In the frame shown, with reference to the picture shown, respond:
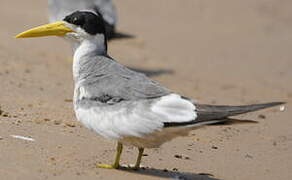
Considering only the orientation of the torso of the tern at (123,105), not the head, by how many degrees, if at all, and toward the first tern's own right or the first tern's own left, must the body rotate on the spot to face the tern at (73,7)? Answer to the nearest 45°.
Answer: approximately 90° to the first tern's own right

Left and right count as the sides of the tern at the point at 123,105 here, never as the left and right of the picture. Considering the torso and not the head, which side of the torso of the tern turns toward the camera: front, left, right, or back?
left
